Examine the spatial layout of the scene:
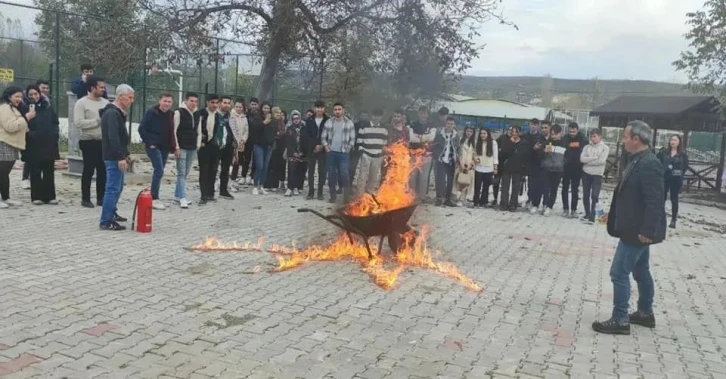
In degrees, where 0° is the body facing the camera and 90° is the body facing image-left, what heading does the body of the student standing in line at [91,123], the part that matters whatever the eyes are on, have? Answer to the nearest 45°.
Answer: approximately 315°

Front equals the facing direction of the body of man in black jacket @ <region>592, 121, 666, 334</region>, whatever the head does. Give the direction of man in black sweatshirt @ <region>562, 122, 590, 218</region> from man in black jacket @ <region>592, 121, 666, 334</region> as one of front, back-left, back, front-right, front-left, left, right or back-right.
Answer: right

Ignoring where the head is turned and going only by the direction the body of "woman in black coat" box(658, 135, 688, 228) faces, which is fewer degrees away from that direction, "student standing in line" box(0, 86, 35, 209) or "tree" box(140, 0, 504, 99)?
the student standing in line

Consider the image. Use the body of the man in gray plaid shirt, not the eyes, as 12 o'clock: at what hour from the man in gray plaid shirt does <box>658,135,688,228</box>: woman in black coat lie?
The woman in black coat is roughly at 9 o'clock from the man in gray plaid shirt.

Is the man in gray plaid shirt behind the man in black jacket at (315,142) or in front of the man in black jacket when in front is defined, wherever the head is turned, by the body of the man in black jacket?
in front

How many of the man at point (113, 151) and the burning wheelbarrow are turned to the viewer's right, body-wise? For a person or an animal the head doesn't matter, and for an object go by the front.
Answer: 2

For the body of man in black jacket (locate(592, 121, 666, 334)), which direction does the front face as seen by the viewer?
to the viewer's left

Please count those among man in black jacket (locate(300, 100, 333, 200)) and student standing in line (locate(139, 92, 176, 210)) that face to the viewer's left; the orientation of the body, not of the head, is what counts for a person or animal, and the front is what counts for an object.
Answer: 0

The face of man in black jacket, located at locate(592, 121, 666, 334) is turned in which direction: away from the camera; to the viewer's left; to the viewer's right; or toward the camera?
to the viewer's left

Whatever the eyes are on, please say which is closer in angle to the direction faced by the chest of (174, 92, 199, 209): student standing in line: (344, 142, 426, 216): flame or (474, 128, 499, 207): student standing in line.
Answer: the flame

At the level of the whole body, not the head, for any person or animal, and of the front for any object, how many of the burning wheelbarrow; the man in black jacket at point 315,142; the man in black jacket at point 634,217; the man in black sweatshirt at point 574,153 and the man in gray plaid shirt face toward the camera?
3

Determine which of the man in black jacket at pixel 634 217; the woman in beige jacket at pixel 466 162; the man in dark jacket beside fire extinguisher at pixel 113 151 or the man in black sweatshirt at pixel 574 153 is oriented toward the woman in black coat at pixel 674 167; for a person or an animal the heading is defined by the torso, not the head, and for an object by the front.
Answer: the man in dark jacket beside fire extinguisher

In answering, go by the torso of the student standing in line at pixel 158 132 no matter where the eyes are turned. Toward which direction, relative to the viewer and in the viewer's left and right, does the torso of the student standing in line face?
facing the viewer and to the right of the viewer
